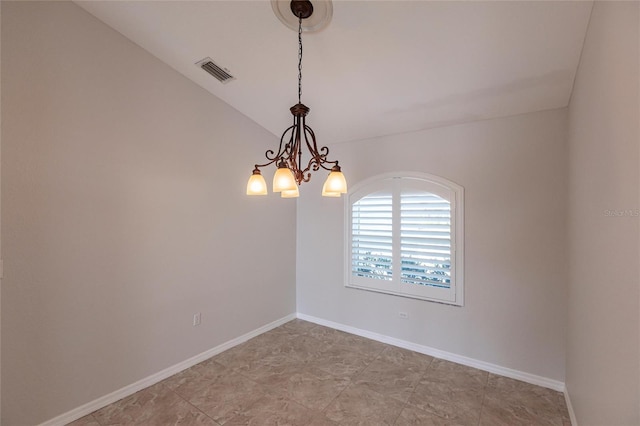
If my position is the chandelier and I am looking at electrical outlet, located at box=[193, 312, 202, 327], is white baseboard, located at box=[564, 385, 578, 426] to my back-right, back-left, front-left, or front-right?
back-right

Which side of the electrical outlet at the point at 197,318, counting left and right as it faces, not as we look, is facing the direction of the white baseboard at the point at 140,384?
right

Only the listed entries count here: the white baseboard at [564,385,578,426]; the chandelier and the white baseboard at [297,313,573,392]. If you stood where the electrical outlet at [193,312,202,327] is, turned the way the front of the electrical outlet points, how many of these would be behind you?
0

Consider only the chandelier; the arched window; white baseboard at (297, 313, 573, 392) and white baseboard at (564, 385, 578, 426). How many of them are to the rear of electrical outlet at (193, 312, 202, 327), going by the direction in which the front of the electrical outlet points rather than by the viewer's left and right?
0

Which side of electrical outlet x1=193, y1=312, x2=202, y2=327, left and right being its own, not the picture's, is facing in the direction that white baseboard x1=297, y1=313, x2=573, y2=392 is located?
front

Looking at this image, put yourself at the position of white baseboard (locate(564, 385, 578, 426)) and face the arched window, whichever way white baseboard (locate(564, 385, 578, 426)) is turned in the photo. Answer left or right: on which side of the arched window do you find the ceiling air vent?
left

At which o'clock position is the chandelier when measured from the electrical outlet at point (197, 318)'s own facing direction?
The chandelier is roughly at 1 o'clock from the electrical outlet.

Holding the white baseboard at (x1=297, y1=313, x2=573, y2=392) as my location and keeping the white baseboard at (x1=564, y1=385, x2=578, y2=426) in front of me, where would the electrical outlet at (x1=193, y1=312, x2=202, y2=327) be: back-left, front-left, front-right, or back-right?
back-right

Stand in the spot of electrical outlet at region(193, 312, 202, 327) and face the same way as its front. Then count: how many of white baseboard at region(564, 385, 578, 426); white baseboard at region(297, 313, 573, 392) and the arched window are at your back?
0

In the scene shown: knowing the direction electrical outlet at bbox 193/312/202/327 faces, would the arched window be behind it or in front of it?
in front

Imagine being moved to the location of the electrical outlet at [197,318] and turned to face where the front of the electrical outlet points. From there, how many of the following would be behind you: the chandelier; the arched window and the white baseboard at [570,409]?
0

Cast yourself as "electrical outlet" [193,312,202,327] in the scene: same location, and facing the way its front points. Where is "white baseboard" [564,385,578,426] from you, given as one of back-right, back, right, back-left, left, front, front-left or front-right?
front

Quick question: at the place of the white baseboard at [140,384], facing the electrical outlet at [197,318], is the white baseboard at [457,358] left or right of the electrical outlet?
right
